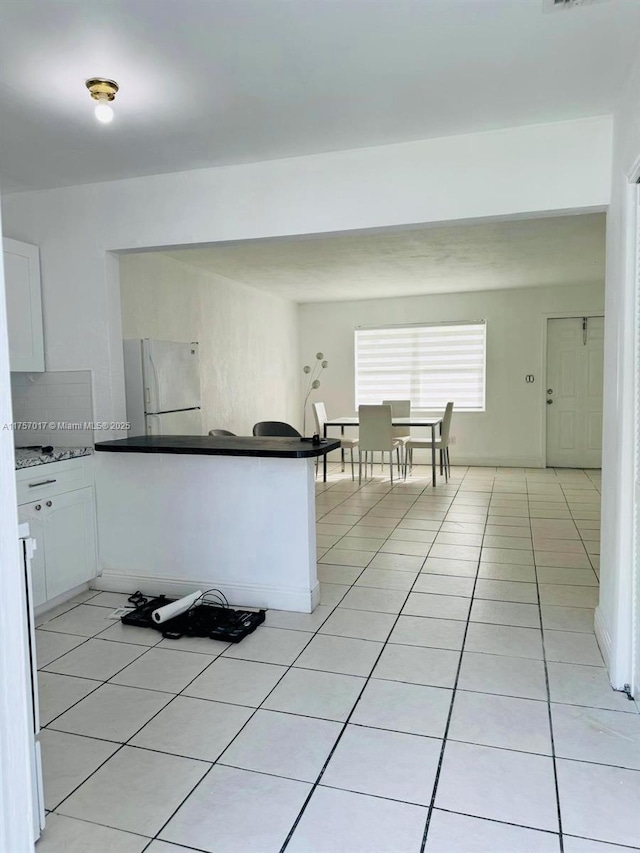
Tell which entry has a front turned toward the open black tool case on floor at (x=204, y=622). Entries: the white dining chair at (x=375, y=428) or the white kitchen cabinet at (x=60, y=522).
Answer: the white kitchen cabinet

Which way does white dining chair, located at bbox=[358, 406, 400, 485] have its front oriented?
away from the camera

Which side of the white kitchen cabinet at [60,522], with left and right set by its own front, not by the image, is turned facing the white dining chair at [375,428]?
left

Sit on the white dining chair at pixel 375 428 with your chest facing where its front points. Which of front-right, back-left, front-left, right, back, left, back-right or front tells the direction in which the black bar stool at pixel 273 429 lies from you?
back-left

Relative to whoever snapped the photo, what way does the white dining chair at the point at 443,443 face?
facing to the left of the viewer

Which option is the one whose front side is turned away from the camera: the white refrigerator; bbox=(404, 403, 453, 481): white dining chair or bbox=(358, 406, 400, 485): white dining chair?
bbox=(358, 406, 400, 485): white dining chair

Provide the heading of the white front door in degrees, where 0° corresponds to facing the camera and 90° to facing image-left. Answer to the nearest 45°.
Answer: approximately 0°

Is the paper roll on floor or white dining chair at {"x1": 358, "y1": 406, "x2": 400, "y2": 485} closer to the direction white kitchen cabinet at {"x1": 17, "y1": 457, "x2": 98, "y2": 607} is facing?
the paper roll on floor

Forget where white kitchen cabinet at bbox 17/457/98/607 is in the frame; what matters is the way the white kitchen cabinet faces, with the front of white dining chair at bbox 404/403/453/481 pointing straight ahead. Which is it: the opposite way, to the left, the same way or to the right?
the opposite way

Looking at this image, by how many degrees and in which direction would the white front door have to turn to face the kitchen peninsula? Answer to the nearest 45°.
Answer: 0° — it already faces it
